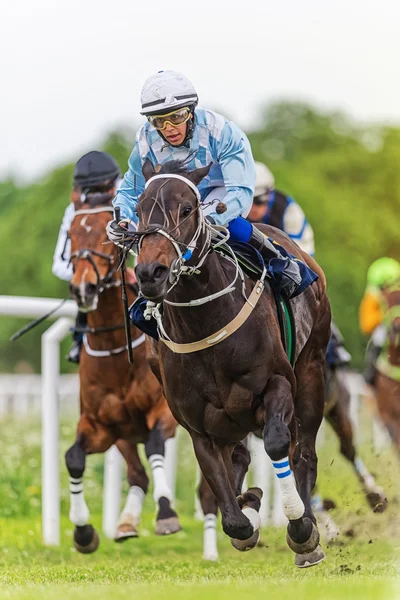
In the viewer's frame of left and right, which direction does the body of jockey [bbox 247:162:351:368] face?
facing the viewer and to the left of the viewer

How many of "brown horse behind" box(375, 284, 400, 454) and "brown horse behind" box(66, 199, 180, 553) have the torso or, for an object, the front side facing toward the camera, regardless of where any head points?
2

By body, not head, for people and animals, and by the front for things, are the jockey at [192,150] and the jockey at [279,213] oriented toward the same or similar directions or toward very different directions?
same or similar directions

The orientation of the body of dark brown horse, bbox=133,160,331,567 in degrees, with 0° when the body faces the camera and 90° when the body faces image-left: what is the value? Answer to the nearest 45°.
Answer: approximately 45°

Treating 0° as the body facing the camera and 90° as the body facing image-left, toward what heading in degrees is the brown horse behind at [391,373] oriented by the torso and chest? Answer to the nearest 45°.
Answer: approximately 0°

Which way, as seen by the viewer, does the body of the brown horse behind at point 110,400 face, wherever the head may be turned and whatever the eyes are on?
toward the camera

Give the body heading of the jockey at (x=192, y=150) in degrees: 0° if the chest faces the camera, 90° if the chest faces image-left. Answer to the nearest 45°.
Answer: approximately 45°
